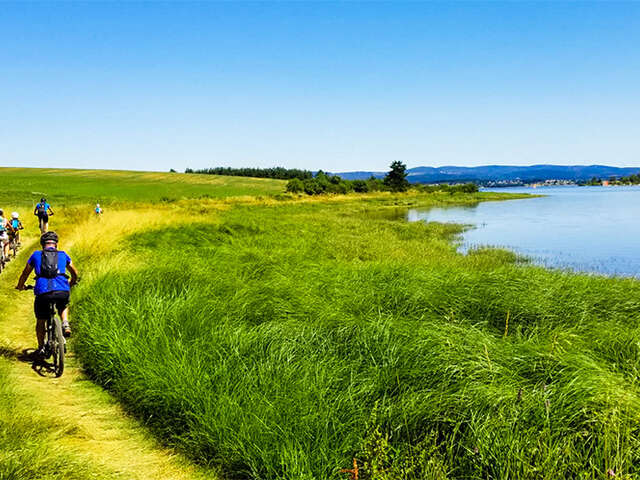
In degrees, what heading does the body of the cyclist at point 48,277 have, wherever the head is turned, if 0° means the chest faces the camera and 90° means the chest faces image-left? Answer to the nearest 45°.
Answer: approximately 180°

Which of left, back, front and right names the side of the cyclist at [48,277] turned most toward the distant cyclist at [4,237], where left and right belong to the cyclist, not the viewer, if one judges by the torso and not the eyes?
front
